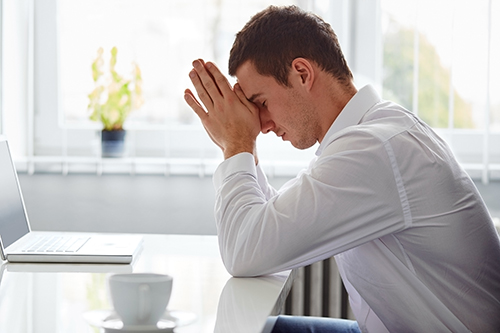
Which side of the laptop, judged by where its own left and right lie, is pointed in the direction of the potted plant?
left

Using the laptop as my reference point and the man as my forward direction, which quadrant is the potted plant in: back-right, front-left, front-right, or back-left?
back-left

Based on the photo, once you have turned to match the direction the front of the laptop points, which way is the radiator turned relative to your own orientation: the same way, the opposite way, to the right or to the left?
to the right

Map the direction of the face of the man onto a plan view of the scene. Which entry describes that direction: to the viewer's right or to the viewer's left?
to the viewer's left

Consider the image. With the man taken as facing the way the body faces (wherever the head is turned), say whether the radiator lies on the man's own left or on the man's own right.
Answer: on the man's own right

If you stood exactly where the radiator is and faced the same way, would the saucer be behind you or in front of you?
in front

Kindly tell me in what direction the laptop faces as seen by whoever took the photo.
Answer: facing to the right of the viewer

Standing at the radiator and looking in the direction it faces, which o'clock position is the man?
The man is roughly at 12 o'clock from the radiator.

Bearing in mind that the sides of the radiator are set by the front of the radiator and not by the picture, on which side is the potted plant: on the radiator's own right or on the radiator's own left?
on the radiator's own right

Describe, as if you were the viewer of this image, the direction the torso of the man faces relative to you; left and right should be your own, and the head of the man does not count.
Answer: facing to the left of the viewer
